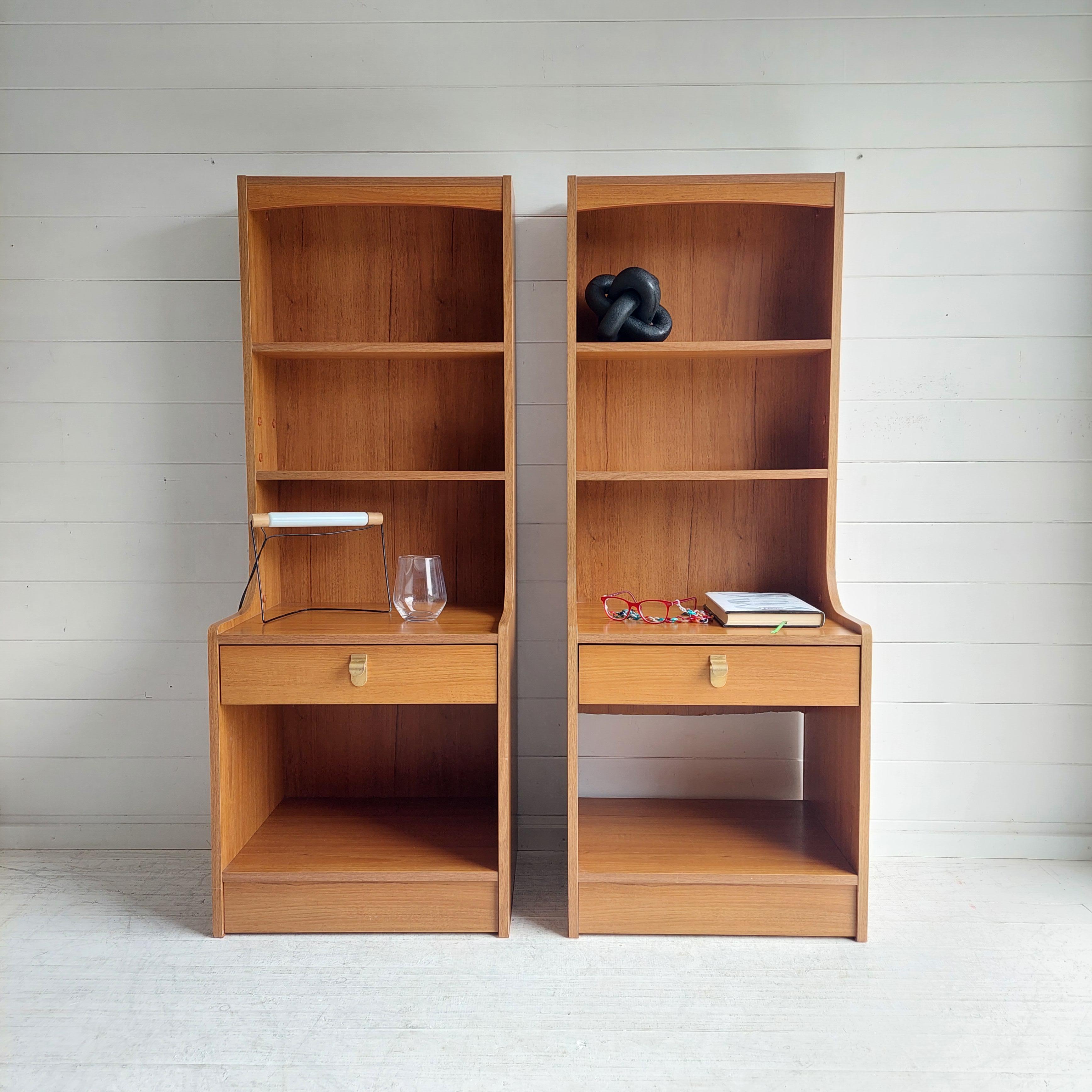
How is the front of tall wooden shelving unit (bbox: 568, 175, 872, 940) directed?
toward the camera

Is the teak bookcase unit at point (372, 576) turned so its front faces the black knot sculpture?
no

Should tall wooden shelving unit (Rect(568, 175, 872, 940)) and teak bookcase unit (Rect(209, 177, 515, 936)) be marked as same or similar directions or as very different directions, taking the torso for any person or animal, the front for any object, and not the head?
same or similar directions

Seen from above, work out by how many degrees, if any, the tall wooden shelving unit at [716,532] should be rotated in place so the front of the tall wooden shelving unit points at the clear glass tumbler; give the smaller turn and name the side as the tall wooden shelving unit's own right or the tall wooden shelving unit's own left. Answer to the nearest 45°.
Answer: approximately 45° to the tall wooden shelving unit's own right

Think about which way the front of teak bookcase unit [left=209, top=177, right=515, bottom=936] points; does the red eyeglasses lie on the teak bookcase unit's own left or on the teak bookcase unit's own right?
on the teak bookcase unit's own left

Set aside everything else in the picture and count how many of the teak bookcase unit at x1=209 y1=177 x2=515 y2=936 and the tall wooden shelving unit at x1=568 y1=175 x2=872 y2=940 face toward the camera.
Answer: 2

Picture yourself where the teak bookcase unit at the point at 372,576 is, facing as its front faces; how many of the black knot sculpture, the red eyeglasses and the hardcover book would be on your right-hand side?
0

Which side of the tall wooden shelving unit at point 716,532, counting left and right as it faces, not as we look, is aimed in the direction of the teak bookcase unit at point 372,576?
right

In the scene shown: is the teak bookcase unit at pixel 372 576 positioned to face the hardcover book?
no

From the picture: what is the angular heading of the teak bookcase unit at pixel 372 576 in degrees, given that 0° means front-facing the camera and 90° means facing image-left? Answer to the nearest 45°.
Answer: approximately 0°
